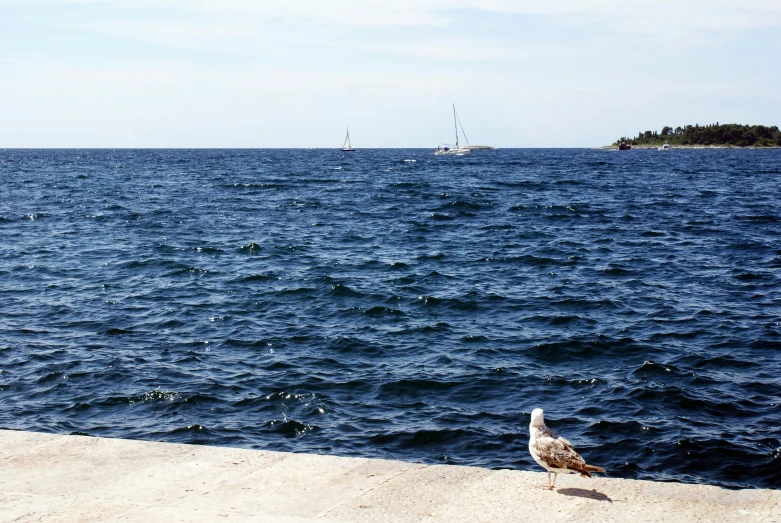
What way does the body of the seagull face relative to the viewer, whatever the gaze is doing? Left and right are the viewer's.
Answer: facing to the left of the viewer
